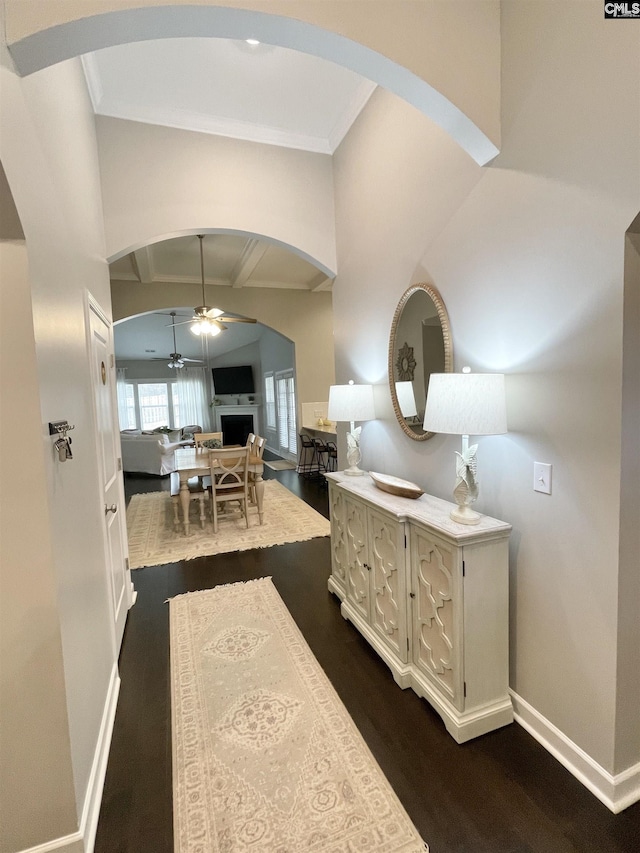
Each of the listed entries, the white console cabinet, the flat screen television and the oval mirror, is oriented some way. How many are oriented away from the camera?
0

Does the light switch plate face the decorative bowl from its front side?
no

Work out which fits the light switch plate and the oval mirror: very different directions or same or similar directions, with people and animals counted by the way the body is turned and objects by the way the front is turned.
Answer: same or similar directions

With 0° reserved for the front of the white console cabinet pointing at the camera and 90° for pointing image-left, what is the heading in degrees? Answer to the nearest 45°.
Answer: approximately 45°

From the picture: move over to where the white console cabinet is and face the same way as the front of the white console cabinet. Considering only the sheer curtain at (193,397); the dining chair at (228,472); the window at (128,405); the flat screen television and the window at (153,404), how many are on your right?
5

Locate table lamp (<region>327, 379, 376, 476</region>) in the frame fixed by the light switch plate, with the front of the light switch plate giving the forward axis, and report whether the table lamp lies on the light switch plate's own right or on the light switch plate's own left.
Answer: on the light switch plate's own right

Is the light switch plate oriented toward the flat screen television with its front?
no

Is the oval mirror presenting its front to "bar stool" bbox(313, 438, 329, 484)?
no

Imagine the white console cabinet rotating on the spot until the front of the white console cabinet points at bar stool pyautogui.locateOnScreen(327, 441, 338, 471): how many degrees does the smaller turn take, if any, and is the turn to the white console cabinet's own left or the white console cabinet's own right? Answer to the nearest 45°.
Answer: approximately 135° to the white console cabinet's own right

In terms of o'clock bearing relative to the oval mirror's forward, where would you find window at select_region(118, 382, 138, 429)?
The window is roughly at 3 o'clock from the oval mirror.

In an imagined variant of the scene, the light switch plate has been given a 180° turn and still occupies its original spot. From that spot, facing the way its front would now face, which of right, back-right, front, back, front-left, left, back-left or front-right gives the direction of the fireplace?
left

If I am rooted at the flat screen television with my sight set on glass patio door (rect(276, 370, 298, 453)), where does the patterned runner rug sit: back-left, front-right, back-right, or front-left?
front-right

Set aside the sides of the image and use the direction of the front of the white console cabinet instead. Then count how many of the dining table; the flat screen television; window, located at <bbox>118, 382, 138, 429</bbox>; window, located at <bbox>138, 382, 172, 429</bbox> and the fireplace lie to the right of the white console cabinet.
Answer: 5

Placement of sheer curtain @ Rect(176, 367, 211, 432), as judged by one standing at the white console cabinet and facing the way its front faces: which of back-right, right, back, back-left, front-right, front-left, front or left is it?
right

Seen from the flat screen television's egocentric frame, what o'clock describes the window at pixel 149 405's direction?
The window is roughly at 2 o'clock from the flat screen television.

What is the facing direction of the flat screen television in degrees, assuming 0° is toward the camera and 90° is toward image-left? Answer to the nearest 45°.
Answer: approximately 45°

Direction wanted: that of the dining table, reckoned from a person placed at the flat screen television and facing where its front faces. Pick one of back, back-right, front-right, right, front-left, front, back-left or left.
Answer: front-left

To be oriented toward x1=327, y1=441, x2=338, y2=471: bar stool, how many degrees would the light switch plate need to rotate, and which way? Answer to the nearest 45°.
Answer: approximately 90° to its right

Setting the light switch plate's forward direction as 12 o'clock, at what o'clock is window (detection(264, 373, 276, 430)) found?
The window is roughly at 3 o'clock from the light switch plate.

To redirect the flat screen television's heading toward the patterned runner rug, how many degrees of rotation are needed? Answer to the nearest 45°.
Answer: approximately 45° to its left

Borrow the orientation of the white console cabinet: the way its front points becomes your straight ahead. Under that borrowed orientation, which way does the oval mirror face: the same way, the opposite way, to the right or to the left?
the same way
